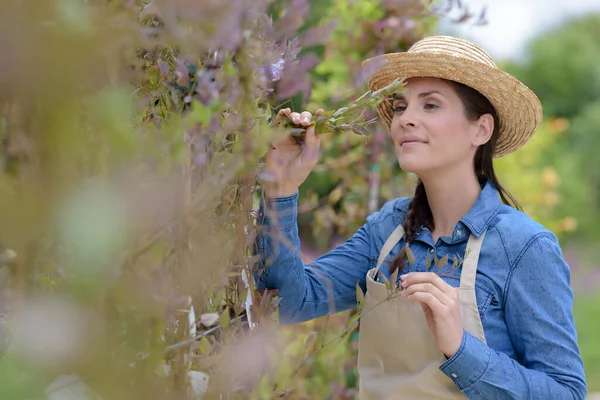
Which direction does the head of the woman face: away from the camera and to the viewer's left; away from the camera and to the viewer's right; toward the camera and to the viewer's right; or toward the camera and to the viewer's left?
toward the camera and to the viewer's left

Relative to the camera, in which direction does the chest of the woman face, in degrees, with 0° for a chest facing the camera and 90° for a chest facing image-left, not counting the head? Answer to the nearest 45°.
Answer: approximately 45°
